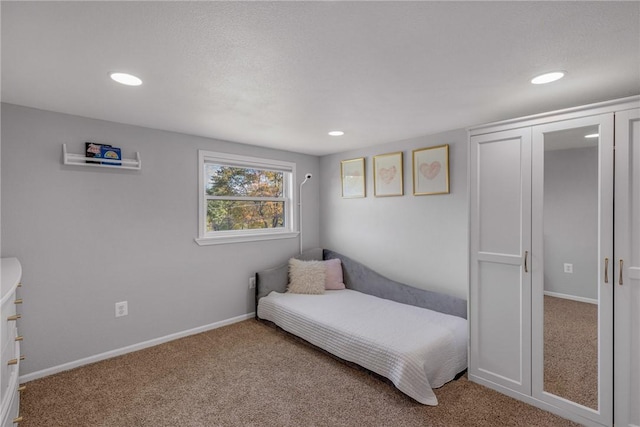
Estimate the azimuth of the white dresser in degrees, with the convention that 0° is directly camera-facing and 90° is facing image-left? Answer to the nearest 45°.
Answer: approximately 270°

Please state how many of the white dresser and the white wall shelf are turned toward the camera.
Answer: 1

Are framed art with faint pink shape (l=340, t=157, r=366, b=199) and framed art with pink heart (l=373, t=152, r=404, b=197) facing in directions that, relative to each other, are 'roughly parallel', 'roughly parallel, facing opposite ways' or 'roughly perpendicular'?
roughly parallel

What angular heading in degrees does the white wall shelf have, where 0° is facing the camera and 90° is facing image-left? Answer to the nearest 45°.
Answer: approximately 0°

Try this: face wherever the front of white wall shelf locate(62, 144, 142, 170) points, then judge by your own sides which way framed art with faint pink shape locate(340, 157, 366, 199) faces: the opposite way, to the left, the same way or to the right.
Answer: to the right

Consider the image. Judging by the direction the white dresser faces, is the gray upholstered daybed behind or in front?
in front

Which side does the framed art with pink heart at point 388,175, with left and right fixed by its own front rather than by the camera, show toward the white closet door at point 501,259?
left

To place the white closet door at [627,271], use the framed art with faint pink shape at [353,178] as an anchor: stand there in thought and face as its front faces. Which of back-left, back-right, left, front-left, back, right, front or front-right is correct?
left

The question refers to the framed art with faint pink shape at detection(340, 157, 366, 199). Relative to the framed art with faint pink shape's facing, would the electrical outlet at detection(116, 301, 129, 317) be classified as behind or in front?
in front

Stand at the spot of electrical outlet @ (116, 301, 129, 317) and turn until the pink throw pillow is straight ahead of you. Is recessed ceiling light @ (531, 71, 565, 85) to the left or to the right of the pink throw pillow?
right

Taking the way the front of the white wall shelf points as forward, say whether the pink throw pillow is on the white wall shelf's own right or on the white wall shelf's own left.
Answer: on the white wall shelf's own left

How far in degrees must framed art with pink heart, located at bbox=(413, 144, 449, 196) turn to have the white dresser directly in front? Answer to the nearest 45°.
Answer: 0° — it already faces it

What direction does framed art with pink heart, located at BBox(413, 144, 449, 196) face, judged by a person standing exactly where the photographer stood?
facing the viewer and to the left of the viewer
